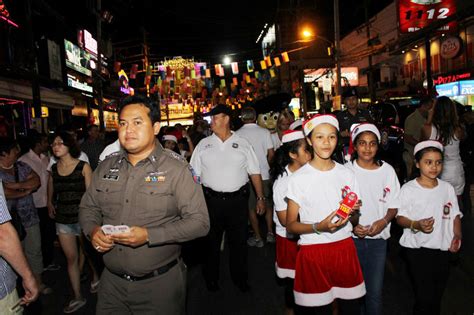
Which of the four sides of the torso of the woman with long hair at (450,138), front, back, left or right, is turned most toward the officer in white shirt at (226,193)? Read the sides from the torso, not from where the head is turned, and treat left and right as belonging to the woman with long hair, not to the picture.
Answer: left

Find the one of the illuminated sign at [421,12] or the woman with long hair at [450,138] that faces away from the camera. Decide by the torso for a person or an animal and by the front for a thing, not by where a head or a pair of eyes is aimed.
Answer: the woman with long hair

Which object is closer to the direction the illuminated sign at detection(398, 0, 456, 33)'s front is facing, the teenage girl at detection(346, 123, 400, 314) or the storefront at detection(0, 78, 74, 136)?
the teenage girl

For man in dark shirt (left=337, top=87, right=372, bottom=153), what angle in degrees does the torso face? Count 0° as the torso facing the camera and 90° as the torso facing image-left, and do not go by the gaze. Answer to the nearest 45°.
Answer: approximately 0°

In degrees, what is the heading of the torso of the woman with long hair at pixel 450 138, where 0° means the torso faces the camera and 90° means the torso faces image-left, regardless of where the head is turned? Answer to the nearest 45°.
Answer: approximately 180°

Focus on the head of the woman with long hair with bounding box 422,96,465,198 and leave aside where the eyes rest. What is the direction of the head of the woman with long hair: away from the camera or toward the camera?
away from the camera

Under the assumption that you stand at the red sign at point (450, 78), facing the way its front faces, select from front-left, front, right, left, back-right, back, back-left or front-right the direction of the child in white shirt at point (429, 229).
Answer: front-left

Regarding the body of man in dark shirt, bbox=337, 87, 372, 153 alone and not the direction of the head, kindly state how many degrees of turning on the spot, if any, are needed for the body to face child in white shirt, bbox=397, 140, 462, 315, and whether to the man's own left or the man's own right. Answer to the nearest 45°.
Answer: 0° — they already face them

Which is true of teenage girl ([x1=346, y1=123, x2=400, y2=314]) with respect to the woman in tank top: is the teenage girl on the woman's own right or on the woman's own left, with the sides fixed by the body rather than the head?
on the woman's own left

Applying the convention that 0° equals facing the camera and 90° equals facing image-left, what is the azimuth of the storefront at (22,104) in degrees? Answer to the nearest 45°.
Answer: approximately 315°
